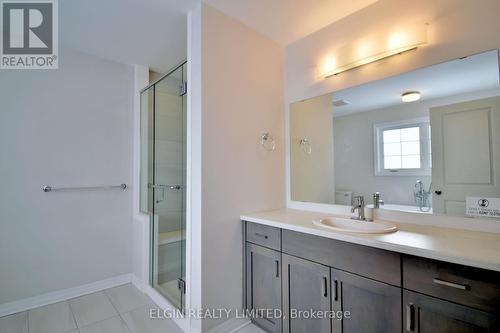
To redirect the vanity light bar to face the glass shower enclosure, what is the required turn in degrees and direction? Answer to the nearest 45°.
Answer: approximately 45° to its right

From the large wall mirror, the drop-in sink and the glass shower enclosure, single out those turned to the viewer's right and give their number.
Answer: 0

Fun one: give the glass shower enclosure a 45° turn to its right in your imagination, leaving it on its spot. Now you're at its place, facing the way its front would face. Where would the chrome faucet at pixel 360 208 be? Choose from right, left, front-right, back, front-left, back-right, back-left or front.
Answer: back-left

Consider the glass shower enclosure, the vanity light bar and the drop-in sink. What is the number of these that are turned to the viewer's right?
0

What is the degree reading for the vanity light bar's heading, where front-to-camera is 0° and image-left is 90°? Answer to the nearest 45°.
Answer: approximately 45°

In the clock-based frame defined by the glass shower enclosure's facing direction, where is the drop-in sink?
The drop-in sink is roughly at 9 o'clock from the glass shower enclosure.

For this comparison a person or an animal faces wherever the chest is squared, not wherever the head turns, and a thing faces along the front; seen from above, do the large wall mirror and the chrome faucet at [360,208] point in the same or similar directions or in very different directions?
same or similar directions

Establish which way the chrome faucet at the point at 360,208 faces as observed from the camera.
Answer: facing the viewer and to the left of the viewer

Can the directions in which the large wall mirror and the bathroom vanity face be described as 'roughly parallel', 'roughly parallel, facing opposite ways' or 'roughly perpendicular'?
roughly parallel

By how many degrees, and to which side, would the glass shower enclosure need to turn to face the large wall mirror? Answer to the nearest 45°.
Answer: approximately 90° to its left

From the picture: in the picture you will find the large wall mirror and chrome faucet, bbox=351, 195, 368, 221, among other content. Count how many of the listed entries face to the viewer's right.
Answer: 0
